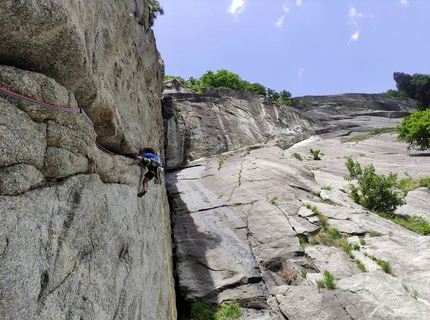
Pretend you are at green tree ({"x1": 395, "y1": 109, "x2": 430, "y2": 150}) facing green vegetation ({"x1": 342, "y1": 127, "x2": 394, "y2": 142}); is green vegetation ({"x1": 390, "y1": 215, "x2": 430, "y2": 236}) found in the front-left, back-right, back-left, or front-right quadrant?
back-left

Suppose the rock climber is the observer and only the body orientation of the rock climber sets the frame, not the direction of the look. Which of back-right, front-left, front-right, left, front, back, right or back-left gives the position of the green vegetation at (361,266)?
back

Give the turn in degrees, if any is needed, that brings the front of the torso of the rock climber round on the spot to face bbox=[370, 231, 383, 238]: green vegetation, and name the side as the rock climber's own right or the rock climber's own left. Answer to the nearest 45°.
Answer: approximately 180°

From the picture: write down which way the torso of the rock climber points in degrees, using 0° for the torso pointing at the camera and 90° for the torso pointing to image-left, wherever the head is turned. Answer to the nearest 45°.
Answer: approximately 90°

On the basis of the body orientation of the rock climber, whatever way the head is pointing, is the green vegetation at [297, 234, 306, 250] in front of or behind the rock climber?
behind

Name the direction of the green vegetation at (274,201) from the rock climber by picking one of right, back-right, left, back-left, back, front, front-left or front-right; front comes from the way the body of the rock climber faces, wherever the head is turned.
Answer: back-right

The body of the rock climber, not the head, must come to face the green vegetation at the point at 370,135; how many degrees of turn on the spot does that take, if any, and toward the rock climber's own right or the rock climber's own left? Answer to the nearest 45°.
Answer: approximately 135° to the rock climber's own right

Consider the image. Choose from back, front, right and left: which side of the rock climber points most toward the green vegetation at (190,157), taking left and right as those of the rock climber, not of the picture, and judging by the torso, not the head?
right

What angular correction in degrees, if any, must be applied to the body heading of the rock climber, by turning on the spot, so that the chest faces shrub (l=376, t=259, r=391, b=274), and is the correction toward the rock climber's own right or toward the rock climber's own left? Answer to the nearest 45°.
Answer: approximately 180°
